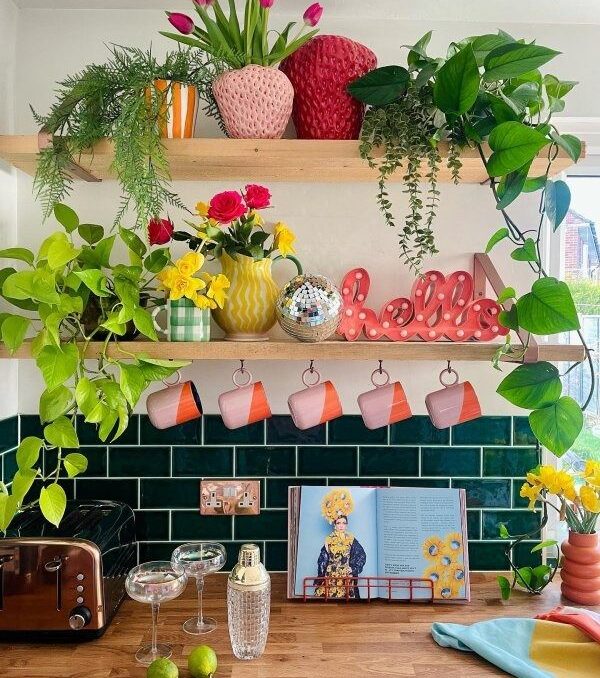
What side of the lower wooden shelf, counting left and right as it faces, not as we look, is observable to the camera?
front

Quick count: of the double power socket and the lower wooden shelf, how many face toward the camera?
2

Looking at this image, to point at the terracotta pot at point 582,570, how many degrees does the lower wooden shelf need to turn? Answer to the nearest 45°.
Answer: approximately 90° to its left

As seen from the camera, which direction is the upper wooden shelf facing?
toward the camera

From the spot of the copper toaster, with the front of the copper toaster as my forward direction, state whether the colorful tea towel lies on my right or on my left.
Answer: on my left
